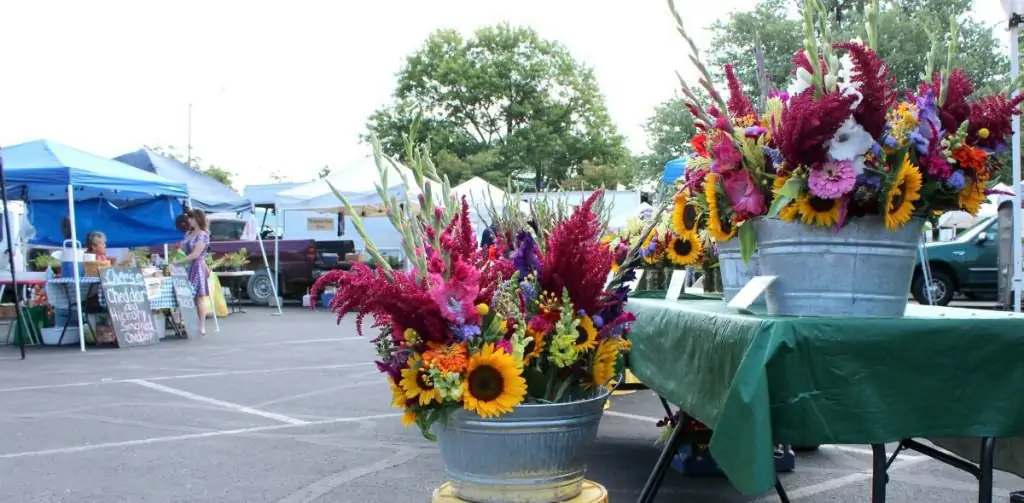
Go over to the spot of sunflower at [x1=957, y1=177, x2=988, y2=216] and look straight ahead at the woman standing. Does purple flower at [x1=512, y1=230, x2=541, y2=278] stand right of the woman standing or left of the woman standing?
left

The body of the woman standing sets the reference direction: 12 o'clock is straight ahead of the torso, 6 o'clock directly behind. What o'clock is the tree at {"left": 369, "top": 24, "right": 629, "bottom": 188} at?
The tree is roughly at 4 o'clock from the woman standing.

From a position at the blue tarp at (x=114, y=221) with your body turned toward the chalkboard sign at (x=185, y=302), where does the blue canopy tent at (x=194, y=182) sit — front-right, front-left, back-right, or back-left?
back-left

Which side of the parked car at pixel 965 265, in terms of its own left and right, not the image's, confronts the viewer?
left

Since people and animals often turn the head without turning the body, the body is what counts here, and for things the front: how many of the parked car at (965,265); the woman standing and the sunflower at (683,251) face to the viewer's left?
2

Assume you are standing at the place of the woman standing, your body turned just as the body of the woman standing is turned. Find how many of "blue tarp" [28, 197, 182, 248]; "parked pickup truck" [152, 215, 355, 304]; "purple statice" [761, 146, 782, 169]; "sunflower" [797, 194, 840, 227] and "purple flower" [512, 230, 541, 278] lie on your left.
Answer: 3

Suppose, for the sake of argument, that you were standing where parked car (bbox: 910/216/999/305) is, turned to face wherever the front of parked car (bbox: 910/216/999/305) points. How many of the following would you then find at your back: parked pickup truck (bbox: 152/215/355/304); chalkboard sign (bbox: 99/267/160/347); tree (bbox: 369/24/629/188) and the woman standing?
0

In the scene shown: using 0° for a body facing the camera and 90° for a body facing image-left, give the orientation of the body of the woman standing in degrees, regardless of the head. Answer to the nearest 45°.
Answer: approximately 90°

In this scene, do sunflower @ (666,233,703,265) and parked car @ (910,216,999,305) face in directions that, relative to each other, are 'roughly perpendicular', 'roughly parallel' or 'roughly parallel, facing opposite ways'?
roughly perpendicular

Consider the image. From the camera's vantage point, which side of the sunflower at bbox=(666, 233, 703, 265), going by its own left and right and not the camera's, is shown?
front

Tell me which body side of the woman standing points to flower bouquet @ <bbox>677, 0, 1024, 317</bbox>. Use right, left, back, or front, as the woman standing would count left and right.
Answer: left

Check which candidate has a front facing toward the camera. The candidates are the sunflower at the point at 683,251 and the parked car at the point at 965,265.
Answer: the sunflower

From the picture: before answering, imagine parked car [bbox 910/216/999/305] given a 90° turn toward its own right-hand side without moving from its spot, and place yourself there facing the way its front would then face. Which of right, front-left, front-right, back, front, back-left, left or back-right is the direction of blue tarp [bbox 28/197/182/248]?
back-left

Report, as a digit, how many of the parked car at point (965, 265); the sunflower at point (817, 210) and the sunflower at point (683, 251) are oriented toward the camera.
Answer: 2

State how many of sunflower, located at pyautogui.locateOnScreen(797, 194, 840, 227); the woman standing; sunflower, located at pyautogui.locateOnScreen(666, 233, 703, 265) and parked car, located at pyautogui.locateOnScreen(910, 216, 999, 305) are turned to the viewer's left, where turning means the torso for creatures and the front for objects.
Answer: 2

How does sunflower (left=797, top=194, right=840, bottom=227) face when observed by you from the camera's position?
facing the viewer
